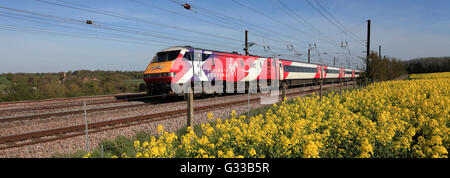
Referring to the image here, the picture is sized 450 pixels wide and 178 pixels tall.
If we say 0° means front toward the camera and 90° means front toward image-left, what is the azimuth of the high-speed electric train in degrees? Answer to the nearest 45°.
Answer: approximately 45°
